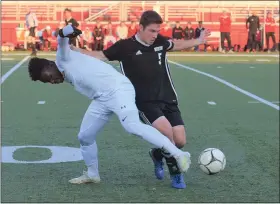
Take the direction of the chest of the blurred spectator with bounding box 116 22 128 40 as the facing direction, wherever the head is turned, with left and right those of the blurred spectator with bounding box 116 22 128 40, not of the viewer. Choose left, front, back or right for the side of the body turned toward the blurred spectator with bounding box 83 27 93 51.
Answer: right

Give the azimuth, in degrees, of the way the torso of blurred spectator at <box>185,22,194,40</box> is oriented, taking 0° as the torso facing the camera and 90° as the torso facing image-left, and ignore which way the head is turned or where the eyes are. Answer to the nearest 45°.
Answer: approximately 0°

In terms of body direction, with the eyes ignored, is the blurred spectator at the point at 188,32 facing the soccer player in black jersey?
yes

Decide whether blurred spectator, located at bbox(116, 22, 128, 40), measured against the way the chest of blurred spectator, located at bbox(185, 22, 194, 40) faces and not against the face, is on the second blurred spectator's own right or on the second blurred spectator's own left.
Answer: on the second blurred spectator's own right

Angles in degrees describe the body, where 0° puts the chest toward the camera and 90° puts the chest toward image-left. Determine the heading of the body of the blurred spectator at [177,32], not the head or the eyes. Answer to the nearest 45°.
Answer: approximately 0°

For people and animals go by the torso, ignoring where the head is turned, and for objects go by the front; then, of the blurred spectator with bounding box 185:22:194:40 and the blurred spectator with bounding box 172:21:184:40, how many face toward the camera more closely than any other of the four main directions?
2

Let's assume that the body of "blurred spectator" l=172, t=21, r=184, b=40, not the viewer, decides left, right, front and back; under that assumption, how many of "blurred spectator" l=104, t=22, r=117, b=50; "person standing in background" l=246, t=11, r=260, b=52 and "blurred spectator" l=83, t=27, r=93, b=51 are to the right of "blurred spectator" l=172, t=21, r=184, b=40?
2

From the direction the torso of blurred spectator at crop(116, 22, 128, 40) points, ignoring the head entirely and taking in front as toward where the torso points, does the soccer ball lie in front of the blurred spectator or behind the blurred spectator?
in front

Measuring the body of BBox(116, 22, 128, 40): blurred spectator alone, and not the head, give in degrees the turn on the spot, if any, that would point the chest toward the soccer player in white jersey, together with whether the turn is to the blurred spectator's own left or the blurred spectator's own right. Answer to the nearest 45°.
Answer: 0° — they already face them

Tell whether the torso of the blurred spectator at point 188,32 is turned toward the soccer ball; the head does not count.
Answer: yes
